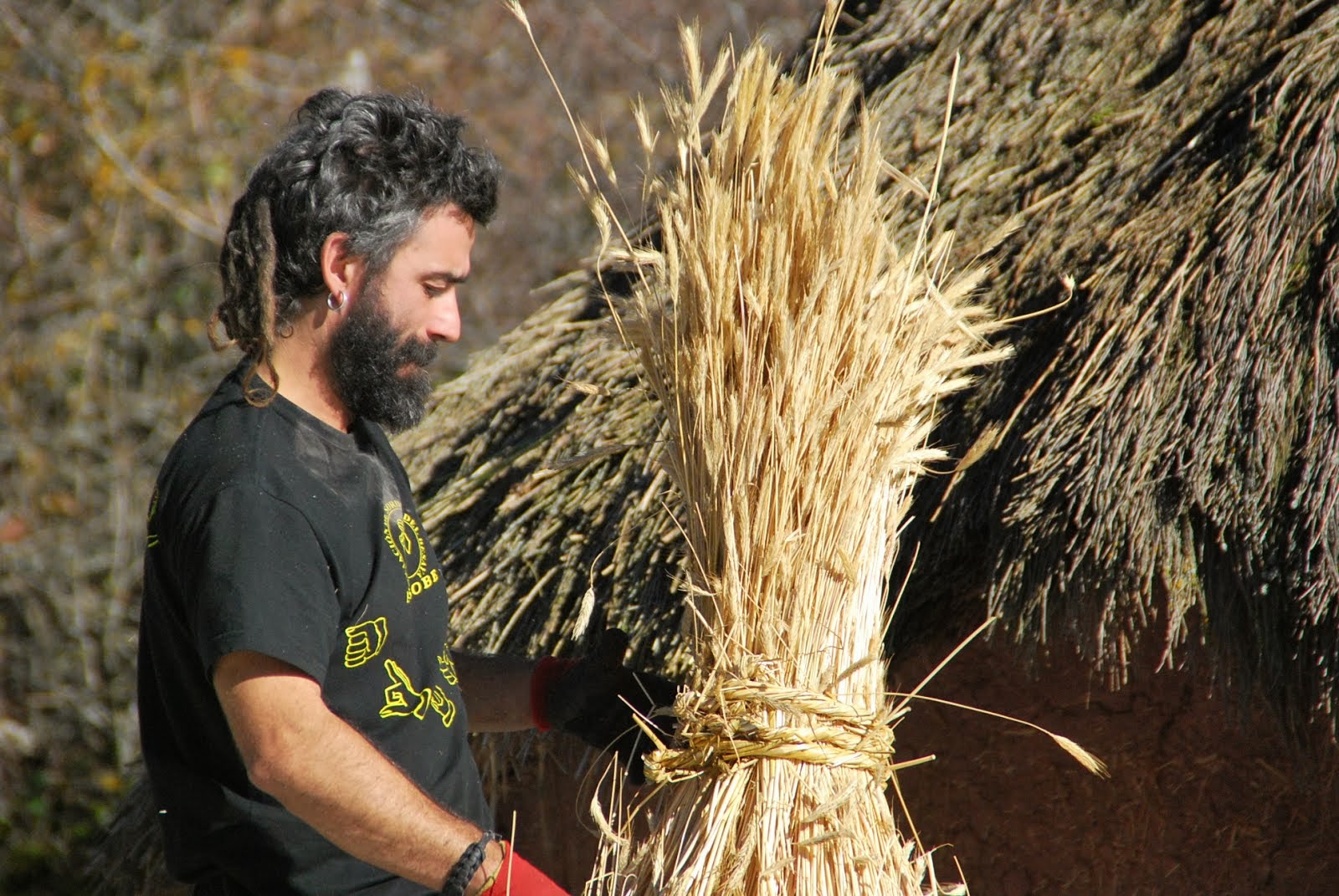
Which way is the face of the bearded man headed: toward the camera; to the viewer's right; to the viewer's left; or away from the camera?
to the viewer's right

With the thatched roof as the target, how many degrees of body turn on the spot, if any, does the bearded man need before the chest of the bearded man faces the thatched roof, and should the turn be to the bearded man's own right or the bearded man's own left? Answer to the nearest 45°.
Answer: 0° — they already face it

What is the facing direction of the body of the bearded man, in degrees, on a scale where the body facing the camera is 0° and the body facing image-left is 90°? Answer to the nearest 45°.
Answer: approximately 270°
